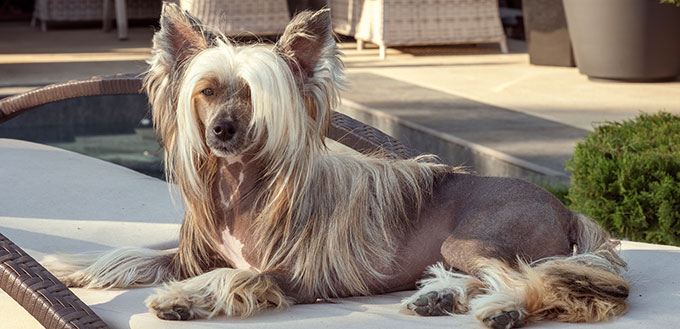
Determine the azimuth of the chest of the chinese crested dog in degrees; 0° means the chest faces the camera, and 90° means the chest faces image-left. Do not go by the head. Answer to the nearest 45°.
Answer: approximately 45°

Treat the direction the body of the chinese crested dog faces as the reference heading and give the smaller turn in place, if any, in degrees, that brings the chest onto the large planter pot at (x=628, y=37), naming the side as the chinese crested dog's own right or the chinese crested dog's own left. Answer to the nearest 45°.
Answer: approximately 180°

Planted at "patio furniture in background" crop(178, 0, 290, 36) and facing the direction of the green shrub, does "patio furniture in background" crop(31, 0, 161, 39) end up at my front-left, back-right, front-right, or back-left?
back-right

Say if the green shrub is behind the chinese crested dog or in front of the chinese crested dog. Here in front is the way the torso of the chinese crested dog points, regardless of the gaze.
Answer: behind

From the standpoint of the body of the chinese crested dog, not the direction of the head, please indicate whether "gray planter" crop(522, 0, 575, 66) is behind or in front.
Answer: behind

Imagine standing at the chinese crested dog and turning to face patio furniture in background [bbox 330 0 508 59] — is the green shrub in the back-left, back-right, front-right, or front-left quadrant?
front-right

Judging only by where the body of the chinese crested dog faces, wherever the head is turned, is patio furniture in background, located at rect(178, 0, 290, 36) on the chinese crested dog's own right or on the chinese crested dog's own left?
on the chinese crested dog's own right

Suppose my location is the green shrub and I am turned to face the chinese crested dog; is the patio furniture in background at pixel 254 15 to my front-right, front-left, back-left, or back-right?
back-right

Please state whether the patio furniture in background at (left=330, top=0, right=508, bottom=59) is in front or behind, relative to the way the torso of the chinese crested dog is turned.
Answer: behind
